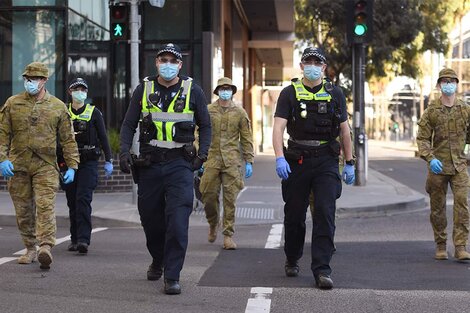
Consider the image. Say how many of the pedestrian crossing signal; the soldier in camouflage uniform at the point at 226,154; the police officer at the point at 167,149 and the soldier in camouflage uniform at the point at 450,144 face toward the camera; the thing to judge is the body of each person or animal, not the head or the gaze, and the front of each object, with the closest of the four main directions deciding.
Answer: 4

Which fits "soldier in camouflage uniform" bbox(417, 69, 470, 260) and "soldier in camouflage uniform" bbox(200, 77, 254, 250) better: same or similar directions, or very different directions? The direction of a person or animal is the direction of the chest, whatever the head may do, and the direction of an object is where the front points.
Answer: same or similar directions

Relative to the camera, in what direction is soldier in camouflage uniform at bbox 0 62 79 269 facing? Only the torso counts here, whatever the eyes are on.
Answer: toward the camera

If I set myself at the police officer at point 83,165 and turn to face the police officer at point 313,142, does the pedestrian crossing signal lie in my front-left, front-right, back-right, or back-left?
back-left

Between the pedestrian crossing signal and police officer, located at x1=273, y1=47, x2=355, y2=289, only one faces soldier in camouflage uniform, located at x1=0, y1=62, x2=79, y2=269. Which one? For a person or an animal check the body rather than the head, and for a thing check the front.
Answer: the pedestrian crossing signal

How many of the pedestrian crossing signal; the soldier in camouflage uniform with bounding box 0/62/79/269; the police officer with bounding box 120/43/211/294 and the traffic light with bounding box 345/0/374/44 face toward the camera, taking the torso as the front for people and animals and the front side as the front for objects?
4

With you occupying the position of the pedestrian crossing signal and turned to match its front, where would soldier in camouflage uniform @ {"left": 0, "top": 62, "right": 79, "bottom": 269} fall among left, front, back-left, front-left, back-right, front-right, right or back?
front

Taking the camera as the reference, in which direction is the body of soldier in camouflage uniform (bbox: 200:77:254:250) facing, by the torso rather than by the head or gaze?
toward the camera

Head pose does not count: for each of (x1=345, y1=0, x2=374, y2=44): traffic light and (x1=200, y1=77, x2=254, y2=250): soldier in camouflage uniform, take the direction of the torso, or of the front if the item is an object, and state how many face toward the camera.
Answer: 2

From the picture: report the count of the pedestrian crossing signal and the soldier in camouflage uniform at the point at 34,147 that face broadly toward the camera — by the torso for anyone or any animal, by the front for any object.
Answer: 2

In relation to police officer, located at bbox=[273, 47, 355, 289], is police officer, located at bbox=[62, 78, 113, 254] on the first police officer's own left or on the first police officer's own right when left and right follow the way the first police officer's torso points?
on the first police officer's own right
